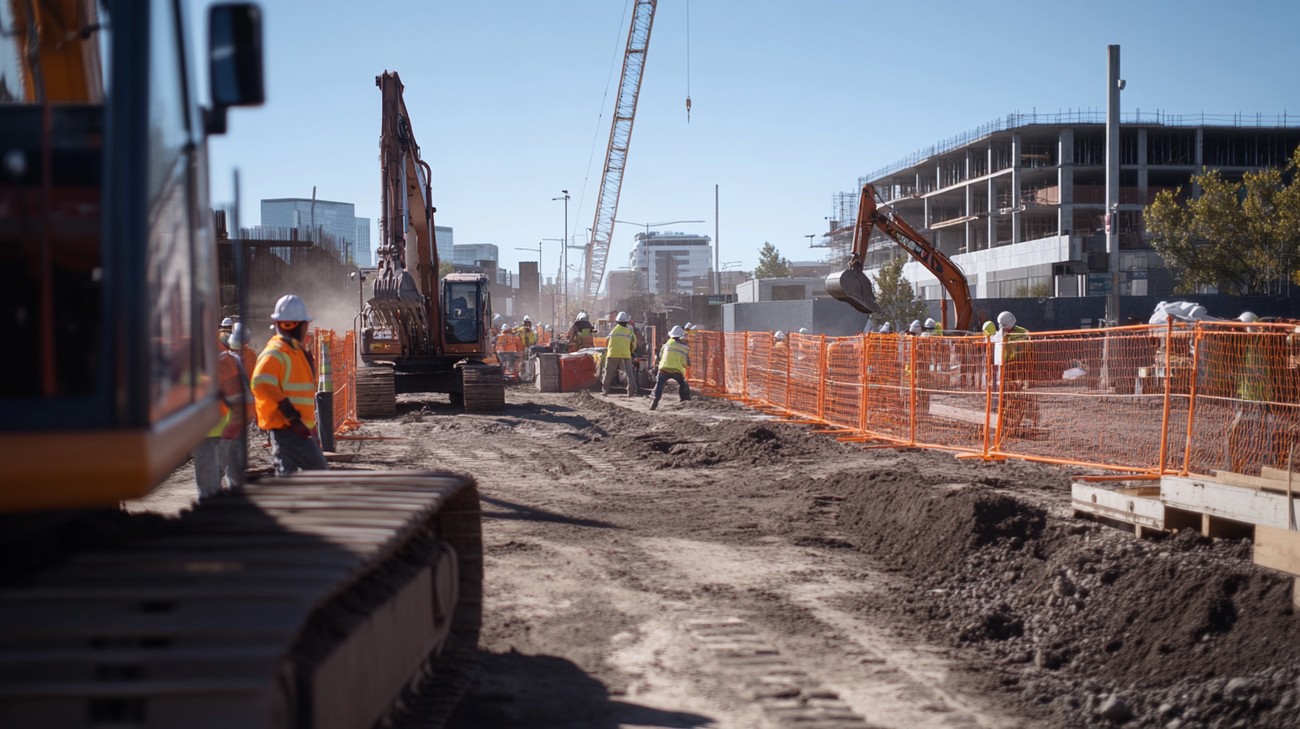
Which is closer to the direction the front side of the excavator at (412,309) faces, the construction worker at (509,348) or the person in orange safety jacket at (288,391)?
the person in orange safety jacket

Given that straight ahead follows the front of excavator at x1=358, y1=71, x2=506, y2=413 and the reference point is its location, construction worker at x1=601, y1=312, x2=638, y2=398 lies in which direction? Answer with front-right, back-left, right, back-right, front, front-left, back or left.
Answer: back-left

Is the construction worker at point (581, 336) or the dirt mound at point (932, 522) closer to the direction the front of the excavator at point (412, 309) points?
the dirt mound

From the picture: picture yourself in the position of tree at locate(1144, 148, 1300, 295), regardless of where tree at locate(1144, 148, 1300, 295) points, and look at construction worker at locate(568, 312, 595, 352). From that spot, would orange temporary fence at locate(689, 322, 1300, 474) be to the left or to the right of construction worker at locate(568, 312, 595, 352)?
left

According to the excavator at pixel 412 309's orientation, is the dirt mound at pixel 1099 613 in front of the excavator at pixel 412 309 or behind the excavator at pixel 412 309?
in front

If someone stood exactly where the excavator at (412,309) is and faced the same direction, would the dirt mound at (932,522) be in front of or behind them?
in front

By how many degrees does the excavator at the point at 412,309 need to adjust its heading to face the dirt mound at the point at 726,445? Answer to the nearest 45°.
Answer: approximately 45° to its left

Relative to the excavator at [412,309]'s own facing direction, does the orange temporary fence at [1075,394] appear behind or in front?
in front

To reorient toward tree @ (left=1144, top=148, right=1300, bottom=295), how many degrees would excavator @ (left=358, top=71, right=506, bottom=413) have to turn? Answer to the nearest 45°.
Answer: approximately 135° to its left

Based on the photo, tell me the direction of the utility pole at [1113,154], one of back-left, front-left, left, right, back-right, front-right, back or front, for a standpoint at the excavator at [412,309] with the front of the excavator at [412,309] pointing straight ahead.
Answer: left

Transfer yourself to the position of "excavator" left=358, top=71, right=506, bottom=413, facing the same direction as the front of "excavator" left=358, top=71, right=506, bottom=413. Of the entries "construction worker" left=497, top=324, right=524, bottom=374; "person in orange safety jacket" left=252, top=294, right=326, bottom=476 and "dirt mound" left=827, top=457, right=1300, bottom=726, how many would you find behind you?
1

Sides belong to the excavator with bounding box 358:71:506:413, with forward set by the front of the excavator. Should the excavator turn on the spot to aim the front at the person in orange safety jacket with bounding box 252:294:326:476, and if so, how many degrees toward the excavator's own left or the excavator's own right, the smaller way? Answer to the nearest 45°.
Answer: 0° — it already faces them

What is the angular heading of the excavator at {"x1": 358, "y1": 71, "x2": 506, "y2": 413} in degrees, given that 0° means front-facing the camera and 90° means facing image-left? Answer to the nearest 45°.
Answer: approximately 0°

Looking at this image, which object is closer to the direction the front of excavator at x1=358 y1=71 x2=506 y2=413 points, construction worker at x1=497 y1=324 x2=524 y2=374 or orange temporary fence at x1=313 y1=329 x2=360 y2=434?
the orange temporary fence
